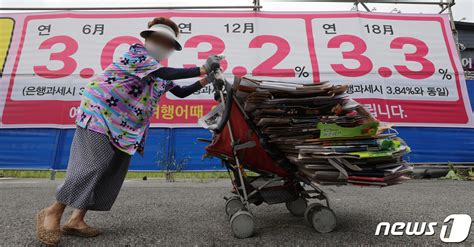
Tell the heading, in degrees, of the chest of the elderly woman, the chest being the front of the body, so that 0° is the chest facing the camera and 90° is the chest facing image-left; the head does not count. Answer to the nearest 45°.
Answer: approximately 270°

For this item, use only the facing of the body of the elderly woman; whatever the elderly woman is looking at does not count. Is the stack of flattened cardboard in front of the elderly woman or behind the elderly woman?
in front
